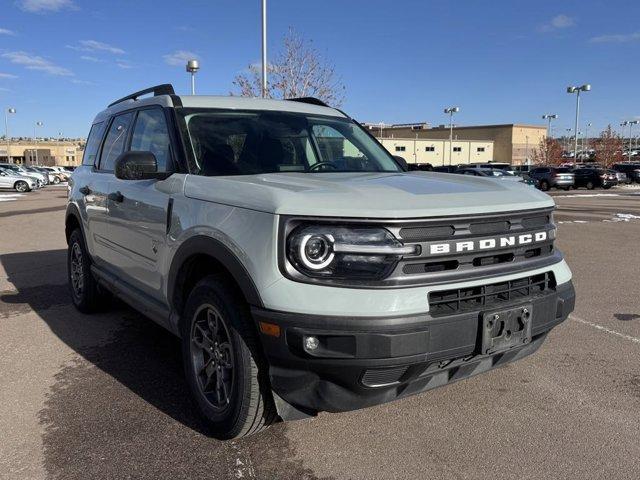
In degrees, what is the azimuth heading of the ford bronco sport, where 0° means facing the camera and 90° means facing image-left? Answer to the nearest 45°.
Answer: approximately 315°

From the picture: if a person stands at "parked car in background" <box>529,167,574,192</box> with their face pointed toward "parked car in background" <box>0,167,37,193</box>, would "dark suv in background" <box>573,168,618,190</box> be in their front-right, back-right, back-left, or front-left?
back-right

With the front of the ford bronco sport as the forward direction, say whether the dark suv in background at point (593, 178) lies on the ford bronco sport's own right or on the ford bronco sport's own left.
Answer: on the ford bronco sport's own left

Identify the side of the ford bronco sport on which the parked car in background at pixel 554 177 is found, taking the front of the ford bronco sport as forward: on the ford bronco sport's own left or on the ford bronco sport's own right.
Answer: on the ford bronco sport's own left

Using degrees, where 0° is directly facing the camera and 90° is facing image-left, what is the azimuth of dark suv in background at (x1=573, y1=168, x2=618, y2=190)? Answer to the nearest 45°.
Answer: approximately 315°

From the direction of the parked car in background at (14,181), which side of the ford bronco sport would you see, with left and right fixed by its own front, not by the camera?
back

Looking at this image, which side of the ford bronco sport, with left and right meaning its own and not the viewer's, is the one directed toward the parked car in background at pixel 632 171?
left
